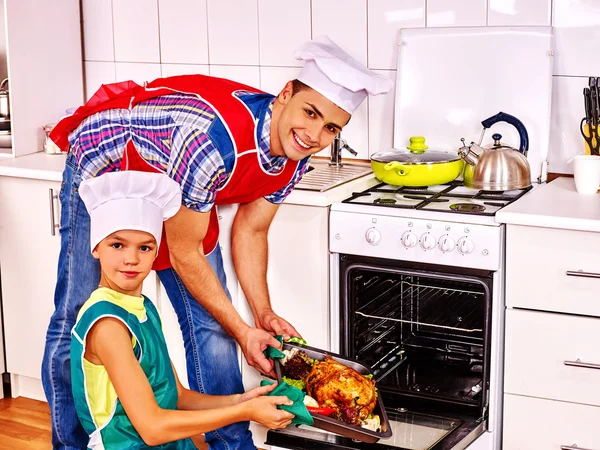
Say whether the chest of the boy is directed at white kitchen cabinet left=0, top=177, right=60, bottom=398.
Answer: no

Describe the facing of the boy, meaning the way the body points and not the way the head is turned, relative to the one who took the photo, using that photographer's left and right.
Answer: facing the viewer and to the right of the viewer

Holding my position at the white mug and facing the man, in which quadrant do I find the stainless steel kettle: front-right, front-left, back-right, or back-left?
front-right

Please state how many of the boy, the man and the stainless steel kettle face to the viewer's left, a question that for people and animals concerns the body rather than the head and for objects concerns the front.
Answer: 1

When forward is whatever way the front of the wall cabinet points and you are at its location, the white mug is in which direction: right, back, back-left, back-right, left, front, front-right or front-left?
left

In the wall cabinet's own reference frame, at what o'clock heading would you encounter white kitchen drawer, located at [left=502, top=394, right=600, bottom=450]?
The white kitchen drawer is roughly at 9 o'clock from the wall cabinet.

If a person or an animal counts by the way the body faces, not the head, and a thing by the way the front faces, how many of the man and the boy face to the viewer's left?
0

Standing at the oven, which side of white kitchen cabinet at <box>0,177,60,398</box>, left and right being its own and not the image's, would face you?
left

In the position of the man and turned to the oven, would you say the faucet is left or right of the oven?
left

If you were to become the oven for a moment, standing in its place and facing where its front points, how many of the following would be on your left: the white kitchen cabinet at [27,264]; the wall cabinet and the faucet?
0

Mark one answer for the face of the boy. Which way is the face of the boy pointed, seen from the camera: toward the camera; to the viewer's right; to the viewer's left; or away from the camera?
toward the camera

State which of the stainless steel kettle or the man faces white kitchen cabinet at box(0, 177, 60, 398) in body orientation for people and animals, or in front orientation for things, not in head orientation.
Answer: the stainless steel kettle

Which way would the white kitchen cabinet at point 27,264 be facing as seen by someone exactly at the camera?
facing the viewer and to the left of the viewer
